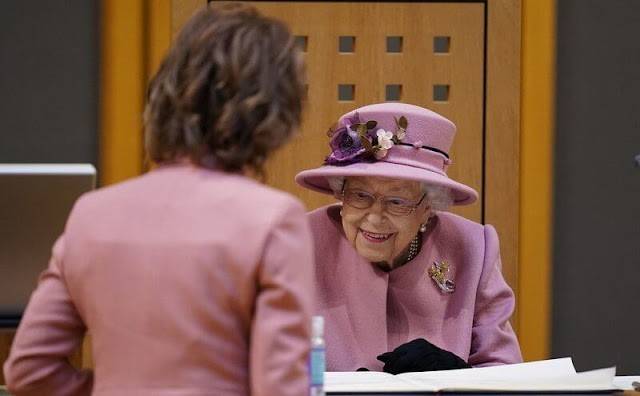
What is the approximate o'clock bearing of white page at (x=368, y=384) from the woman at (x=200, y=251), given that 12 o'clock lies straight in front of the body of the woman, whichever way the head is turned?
The white page is roughly at 1 o'clock from the woman.

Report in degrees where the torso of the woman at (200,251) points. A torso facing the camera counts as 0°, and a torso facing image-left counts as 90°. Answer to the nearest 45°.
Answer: approximately 180°

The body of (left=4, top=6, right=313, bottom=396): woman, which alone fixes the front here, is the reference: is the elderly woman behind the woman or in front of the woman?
in front

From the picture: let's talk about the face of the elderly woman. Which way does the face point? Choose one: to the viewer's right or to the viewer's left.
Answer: to the viewer's left
